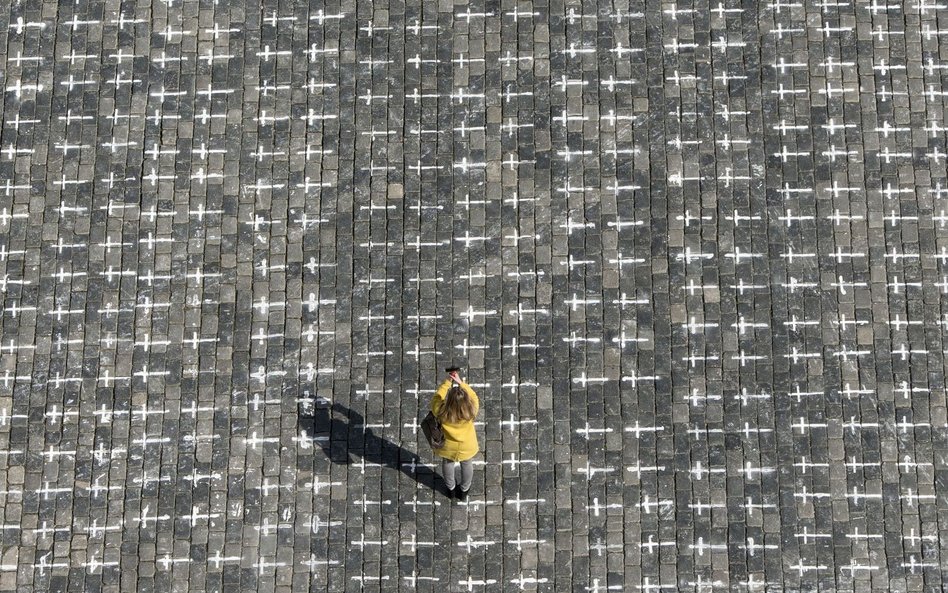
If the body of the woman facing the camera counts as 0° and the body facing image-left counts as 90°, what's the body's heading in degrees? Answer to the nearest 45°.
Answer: approximately 180°

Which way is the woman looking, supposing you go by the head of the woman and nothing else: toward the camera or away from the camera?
away from the camera
